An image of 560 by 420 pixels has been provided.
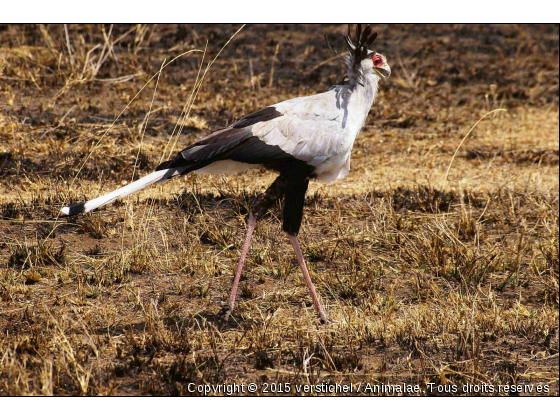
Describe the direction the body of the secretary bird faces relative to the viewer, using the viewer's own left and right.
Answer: facing to the right of the viewer
